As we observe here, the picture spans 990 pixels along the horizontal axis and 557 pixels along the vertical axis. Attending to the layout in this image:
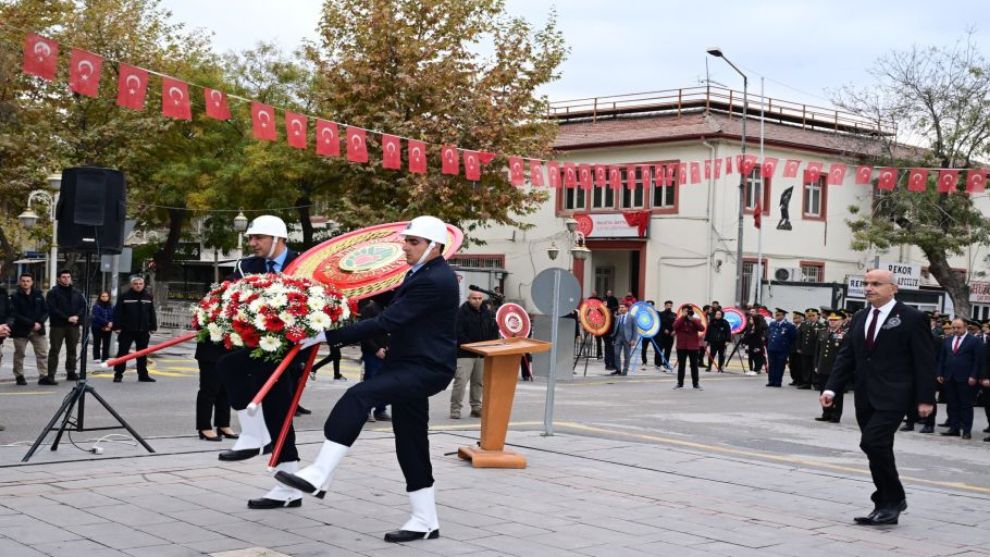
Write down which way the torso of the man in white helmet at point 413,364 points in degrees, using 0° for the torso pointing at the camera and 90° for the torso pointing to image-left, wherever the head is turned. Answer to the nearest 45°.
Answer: approximately 90°

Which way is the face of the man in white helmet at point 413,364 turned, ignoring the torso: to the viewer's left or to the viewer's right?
to the viewer's left

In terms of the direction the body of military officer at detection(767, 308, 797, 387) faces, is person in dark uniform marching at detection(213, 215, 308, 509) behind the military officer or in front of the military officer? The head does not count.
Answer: in front

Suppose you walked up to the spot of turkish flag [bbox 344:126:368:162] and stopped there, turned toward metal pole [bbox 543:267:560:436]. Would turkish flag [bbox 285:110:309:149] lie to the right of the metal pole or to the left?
right

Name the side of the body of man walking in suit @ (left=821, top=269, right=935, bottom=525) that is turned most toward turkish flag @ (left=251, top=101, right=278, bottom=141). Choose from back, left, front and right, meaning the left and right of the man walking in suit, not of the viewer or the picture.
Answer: right

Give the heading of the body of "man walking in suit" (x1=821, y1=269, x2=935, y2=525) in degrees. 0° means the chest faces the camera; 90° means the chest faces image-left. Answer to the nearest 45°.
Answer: approximately 45°

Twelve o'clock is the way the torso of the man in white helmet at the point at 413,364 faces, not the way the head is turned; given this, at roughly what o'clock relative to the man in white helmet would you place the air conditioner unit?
The air conditioner unit is roughly at 4 o'clock from the man in white helmet.
